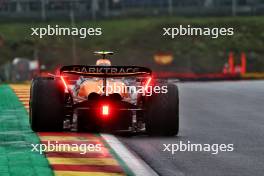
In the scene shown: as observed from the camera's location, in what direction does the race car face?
facing away from the viewer
